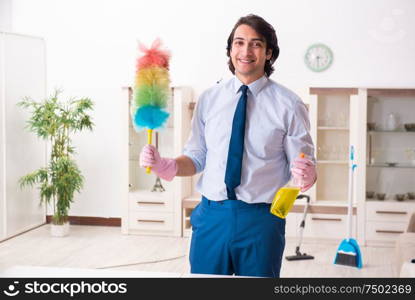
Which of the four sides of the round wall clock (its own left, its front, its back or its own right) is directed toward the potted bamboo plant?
right

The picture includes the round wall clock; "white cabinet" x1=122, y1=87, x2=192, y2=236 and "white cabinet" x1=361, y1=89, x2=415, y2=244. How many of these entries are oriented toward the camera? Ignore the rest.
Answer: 3

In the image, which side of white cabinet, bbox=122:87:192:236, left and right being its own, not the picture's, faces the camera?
front

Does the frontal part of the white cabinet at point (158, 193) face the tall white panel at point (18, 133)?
no

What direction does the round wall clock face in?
toward the camera

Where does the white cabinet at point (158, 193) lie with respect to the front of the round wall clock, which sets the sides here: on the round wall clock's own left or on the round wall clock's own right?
on the round wall clock's own right

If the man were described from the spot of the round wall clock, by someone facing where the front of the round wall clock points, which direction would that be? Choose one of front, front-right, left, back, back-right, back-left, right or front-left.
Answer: front

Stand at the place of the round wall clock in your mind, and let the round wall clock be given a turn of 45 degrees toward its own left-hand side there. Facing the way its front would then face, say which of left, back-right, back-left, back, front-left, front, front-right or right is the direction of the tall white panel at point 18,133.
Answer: back-right

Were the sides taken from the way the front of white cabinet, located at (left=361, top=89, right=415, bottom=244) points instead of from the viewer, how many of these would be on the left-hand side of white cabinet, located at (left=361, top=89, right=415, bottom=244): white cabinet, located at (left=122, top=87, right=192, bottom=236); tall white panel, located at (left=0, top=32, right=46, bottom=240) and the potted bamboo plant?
0

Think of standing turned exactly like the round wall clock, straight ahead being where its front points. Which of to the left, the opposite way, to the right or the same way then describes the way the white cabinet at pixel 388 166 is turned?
the same way

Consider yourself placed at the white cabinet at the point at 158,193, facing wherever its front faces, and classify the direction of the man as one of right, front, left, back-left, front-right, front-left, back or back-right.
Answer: front

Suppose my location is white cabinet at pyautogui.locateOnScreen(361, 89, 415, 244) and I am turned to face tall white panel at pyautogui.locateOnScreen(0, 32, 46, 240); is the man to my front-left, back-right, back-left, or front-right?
front-left

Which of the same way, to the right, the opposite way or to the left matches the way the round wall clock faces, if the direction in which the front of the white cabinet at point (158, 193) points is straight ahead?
the same way

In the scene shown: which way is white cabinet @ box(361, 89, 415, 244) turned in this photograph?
toward the camera

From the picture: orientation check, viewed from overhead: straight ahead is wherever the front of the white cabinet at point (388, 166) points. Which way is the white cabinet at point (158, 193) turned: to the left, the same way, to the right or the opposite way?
the same way

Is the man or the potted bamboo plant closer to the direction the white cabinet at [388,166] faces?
the man
